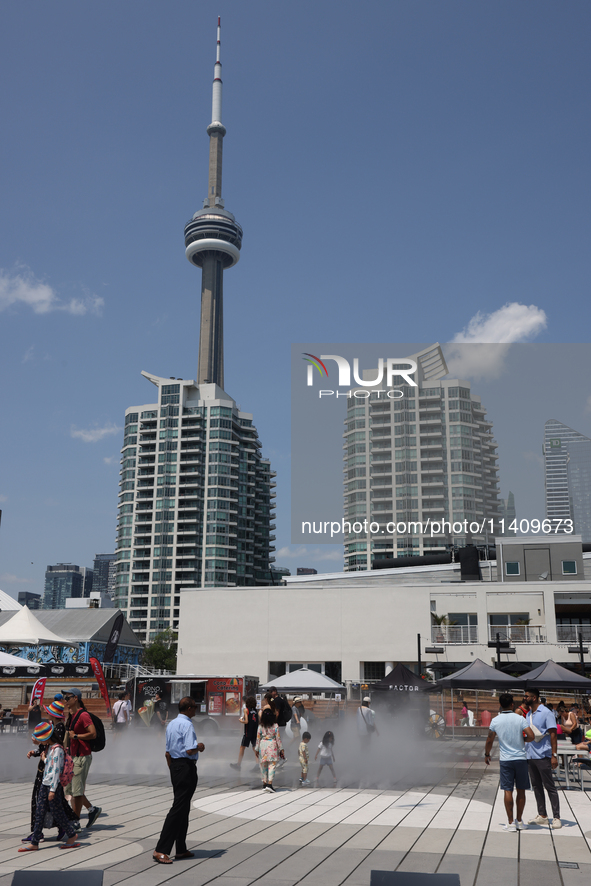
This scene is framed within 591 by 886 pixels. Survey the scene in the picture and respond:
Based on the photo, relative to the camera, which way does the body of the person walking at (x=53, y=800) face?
to the viewer's left

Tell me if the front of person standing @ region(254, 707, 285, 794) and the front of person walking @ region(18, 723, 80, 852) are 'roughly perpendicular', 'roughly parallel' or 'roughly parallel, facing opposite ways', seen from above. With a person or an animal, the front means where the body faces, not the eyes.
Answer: roughly perpendicular

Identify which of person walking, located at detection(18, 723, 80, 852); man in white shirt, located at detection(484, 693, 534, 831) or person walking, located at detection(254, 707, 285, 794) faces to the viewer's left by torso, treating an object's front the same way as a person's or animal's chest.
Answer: person walking, located at detection(18, 723, 80, 852)

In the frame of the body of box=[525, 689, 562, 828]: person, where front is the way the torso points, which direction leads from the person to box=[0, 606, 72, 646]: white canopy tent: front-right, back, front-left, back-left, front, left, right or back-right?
right

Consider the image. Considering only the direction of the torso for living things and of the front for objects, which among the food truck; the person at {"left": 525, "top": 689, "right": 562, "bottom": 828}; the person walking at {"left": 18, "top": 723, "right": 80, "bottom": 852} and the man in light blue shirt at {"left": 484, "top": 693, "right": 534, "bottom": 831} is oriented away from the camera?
the man in light blue shirt

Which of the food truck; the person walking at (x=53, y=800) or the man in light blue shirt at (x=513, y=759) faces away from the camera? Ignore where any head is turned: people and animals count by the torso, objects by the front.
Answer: the man in light blue shirt

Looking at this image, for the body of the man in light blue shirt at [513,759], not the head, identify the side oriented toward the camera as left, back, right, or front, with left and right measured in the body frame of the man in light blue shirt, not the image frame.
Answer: back

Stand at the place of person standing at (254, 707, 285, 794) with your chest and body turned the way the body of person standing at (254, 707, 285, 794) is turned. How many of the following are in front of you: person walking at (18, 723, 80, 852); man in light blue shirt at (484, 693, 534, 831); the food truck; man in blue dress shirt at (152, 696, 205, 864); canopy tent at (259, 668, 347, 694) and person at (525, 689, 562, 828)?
2
